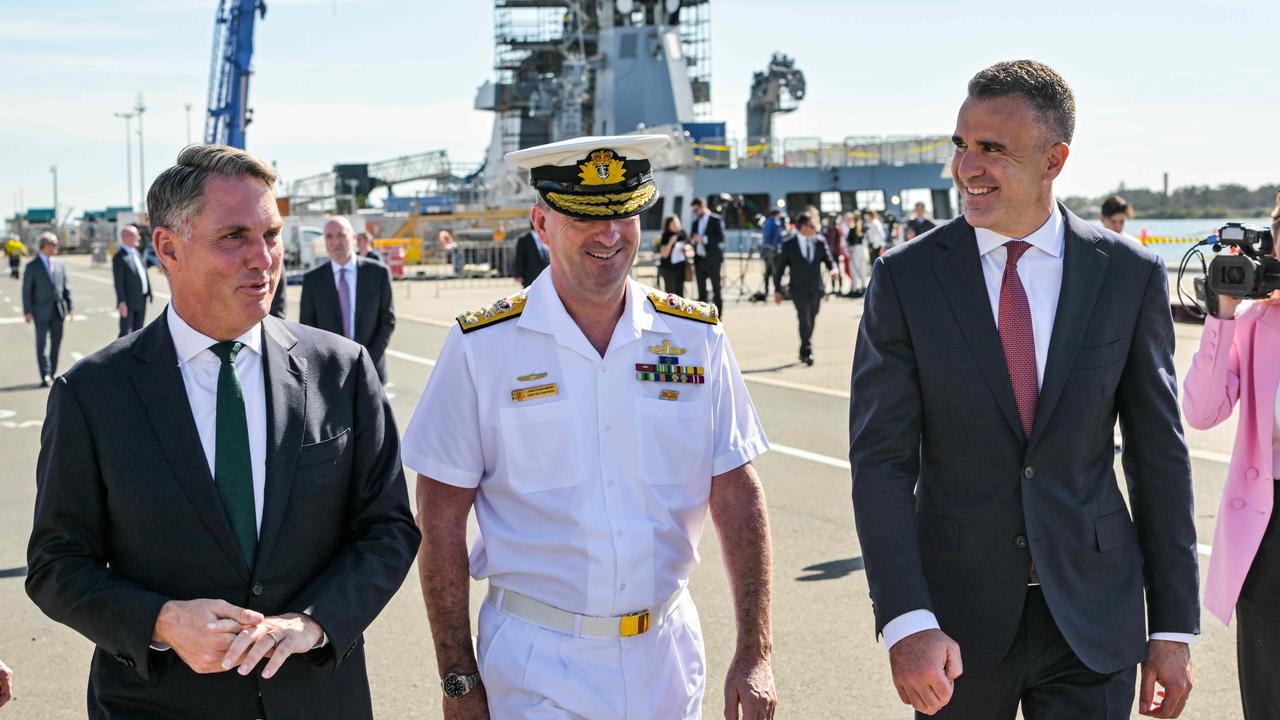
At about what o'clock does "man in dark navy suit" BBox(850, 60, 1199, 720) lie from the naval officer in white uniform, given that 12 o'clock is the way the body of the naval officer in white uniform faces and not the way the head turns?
The man in dark navy suit is roughly at 9 o'clock from the naval officer in white uniform.

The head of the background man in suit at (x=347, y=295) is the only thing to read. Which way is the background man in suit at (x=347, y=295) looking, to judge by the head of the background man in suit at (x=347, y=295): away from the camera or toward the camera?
toward the camera

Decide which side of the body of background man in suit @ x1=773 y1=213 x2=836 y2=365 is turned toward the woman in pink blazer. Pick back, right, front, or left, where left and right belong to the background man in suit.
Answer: front

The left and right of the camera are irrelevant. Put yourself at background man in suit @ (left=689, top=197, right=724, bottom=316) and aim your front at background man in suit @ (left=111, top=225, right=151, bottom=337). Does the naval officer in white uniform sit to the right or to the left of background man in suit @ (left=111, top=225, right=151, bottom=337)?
left

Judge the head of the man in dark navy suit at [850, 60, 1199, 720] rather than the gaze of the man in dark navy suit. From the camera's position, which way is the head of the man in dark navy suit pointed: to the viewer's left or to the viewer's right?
to the viewer's left

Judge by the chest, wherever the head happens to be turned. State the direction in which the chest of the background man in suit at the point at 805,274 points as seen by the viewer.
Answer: toward the camera

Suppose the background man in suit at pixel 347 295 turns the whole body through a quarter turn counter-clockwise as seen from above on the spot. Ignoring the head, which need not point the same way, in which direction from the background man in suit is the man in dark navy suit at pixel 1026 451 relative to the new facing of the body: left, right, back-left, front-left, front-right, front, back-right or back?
right

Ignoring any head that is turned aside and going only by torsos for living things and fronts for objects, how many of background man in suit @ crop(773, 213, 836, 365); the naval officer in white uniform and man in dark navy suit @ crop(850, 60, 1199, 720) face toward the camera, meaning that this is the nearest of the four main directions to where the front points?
3

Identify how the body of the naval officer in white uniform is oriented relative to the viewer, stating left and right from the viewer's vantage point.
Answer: facing the viewer

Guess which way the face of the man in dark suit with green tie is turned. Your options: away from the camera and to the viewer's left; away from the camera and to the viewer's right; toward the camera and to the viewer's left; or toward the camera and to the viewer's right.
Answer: toward the camera and to the viewer's right

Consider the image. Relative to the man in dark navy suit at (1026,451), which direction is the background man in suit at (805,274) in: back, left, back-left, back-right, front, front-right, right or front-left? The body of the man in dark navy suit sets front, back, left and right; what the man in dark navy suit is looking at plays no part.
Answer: back

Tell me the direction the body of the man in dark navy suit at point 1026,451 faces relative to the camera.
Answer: toward the camera

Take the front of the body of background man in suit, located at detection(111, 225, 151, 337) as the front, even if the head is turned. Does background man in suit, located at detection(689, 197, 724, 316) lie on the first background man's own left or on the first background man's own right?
on the first background man's own left

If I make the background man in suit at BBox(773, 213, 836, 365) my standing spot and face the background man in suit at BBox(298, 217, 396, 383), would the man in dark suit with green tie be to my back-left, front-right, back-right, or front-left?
front-left

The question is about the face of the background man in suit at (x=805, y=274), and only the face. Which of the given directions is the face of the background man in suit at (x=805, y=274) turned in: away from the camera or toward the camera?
toward the camera
